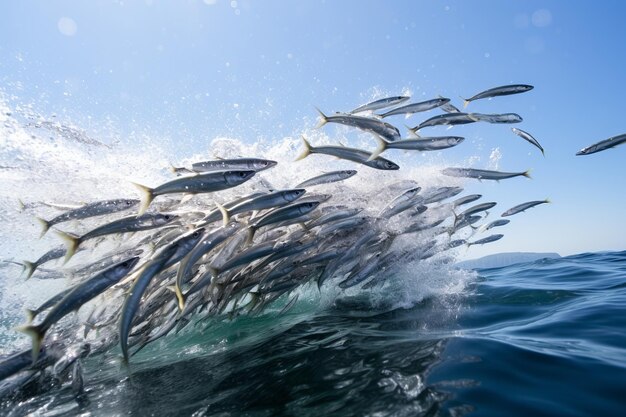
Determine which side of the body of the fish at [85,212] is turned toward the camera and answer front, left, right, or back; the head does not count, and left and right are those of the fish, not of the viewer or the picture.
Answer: right

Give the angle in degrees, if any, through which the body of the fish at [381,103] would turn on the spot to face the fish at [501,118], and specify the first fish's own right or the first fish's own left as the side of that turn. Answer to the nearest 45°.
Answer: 0° — it already faces it

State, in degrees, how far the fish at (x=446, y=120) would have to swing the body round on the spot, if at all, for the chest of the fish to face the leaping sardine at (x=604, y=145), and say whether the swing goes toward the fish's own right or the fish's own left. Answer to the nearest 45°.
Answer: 0° — it already faces it

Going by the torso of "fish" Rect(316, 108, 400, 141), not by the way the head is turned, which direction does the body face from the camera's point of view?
to the viewer's right

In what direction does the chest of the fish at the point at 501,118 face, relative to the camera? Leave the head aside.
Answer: to the viewer's right

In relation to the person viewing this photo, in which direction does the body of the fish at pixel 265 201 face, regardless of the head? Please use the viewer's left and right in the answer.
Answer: facing to the right of the viewer

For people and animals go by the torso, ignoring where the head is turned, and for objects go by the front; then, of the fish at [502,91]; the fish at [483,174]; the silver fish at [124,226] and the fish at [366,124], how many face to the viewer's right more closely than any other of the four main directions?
3

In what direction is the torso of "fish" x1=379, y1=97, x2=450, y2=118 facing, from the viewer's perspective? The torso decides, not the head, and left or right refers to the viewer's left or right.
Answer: facing to the right of the viewer

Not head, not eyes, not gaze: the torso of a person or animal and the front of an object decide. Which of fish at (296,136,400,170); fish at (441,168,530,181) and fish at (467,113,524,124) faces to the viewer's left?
fish at (441,168,530,181)

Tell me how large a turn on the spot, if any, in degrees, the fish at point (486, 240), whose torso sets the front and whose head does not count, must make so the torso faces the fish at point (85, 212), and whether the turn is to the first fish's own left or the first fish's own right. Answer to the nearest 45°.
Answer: approximately 135° to the first fish's own right

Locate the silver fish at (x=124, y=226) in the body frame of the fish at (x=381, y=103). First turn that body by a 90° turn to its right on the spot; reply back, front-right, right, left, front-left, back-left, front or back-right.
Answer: front-right

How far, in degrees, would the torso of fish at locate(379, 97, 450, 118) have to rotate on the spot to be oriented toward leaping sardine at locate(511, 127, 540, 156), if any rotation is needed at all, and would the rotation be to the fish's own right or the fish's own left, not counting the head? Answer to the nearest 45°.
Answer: approximately 45° to the fish's own left

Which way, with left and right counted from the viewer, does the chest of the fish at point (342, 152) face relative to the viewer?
facing to the right of the viewer

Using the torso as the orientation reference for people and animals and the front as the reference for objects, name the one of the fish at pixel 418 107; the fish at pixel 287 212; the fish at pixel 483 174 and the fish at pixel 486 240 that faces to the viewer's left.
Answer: the fish at pixel 483 174

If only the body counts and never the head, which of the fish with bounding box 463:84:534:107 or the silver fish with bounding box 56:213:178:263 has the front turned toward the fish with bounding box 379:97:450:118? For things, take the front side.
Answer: the silver fish

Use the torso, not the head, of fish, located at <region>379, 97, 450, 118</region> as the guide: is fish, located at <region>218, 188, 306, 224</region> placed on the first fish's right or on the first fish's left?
on the first fish's right
